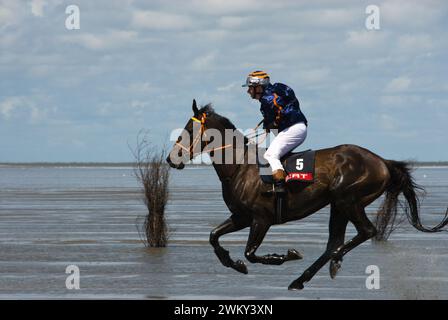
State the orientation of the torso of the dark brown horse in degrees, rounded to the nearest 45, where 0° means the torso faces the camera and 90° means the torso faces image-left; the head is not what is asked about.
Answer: approximately 90°

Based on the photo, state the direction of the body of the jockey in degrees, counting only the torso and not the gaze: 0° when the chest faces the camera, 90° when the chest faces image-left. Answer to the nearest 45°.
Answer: approximately 90°
